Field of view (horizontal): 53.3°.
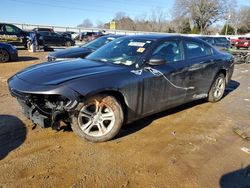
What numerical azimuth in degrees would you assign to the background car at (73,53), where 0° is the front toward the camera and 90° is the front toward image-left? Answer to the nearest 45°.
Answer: approximately 45°

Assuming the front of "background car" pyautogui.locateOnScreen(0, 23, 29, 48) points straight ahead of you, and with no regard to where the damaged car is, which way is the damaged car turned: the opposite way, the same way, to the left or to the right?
the opposite way

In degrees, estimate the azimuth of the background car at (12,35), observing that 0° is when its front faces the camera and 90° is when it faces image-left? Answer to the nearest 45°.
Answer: approximately 270°
